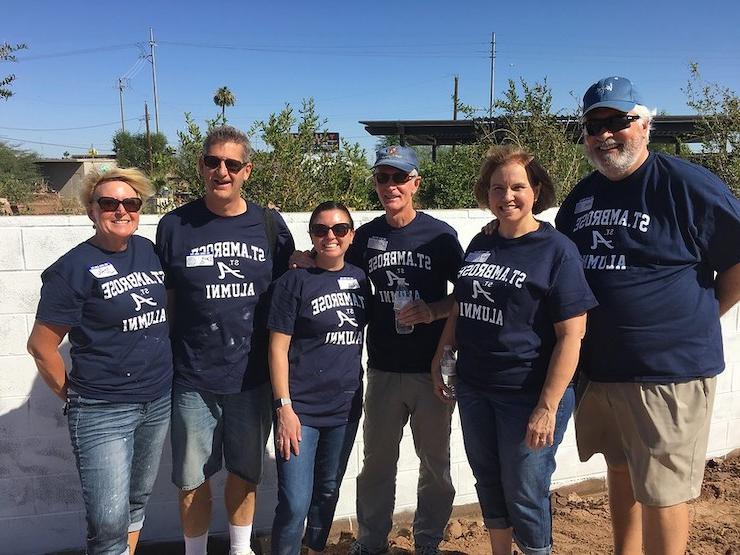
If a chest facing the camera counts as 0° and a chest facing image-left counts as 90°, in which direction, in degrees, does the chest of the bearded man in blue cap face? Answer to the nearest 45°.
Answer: approximately 45°

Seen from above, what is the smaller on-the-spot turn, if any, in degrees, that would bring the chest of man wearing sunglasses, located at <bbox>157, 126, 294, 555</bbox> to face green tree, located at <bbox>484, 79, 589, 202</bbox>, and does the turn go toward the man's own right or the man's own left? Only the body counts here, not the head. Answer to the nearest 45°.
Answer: approximately 135° to the man's own left

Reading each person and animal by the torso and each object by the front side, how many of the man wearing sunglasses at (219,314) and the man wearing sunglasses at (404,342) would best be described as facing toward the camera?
2

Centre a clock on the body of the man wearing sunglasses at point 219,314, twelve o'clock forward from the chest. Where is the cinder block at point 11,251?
The cinder block is roughly at 4 o'clock from the man wearing sunglasses.

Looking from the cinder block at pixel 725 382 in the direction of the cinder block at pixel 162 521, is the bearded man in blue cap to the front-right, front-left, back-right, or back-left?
front-left

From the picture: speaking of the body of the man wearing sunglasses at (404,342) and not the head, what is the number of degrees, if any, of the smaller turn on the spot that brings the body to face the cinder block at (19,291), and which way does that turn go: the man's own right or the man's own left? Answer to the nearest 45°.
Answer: approximately 90° to the man's own right

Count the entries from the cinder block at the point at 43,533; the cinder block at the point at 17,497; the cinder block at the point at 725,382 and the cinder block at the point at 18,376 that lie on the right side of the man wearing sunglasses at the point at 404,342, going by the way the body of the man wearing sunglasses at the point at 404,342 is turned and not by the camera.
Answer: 3

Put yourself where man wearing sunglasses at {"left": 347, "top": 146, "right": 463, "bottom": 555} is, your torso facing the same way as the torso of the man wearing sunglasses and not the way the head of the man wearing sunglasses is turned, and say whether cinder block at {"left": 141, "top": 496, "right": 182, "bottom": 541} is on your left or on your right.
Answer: on your right

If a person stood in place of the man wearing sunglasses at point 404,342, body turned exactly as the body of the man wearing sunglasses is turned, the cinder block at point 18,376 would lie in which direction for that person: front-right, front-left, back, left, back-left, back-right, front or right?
right

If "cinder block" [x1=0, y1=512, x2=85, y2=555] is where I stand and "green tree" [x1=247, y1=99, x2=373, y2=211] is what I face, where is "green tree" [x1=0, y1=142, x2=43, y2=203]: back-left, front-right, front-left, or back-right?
front-left

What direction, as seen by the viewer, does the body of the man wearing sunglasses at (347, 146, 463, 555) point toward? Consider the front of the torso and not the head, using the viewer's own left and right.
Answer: facing the viewer
